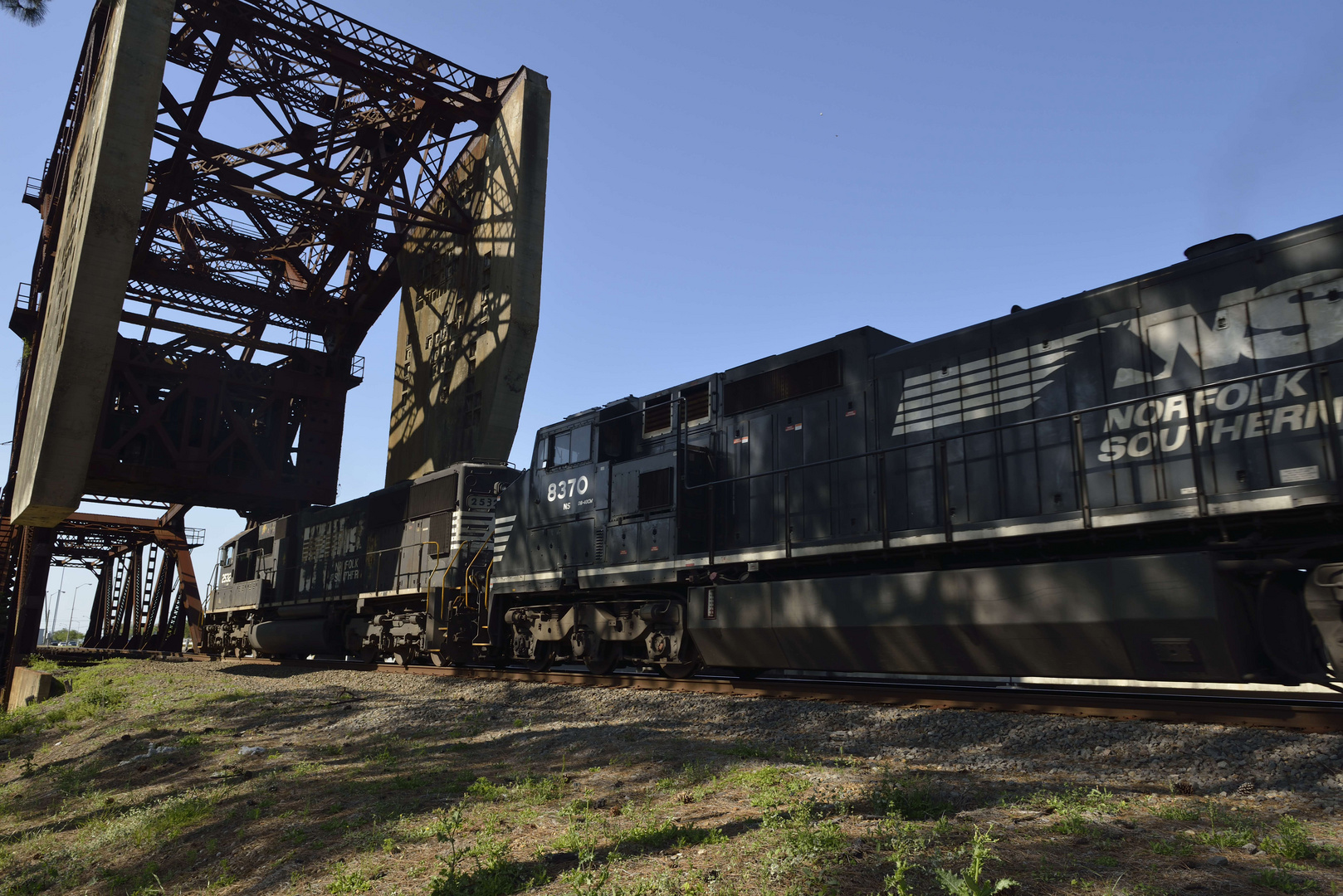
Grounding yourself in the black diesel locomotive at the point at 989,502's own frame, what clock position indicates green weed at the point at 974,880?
The green weed is roughly at 8 o'clock from the black diesel locomotive.

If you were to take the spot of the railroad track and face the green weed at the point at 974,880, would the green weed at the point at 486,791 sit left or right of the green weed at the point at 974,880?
right

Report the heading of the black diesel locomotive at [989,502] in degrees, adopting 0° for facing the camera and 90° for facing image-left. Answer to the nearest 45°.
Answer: approximately 135°

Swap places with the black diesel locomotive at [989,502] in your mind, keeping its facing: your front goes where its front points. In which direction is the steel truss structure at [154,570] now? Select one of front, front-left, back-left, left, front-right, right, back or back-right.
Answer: front

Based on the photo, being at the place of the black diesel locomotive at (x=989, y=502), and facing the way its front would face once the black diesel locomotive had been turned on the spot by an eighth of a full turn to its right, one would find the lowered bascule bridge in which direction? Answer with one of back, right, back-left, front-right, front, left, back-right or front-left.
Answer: front-left
